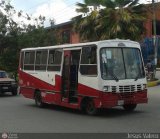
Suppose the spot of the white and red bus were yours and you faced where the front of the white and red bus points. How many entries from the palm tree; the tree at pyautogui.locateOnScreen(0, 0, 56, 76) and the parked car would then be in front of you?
0

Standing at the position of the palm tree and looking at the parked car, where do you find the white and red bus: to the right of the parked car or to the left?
left

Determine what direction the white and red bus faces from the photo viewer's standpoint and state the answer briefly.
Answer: facing the viewer and to the right of the viewer

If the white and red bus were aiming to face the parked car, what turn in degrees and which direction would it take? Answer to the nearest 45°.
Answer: approximately 180°

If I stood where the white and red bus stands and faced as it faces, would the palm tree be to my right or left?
on my left

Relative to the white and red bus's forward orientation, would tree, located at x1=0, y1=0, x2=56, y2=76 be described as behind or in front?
behind

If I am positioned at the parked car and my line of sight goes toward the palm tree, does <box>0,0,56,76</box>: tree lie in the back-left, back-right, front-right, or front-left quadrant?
front-left
